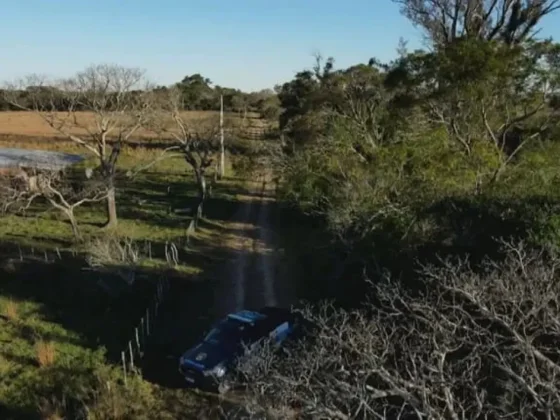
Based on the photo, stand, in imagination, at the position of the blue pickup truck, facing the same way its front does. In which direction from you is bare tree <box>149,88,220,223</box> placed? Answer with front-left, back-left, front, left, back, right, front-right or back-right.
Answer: back-right

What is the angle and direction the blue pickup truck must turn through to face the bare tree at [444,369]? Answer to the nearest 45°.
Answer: approximately 90° to its left

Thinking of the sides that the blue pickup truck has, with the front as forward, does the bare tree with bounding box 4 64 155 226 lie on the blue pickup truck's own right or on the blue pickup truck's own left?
on the blue pickup truck's own right

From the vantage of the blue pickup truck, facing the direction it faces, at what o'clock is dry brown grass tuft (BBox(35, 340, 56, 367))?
The dry brown grass tuft is roughly at 2 o'clock from the blue pickup truck.

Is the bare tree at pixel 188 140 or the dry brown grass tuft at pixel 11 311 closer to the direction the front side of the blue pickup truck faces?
the dry brown grass tuft

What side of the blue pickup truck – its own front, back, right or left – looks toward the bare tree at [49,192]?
right

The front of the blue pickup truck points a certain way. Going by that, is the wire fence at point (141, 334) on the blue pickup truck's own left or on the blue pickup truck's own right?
on the blue pickup truck's own right

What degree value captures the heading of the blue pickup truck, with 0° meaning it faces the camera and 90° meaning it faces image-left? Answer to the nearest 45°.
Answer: approximately 45°

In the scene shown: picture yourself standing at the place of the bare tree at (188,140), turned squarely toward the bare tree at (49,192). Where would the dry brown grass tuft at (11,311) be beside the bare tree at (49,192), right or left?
left
